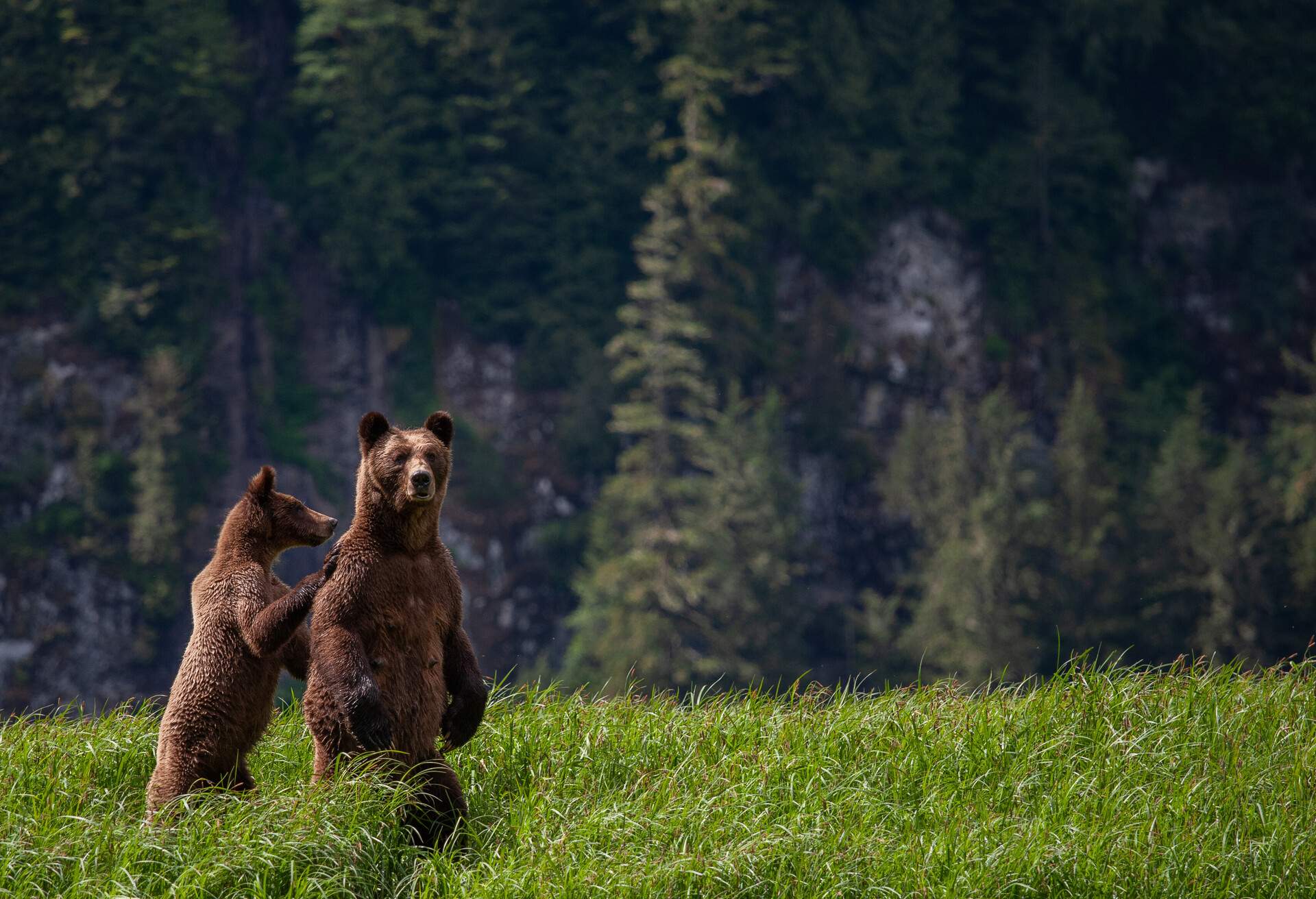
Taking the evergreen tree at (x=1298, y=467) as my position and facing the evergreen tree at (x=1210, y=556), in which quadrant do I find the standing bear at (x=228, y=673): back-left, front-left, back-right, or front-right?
front-left

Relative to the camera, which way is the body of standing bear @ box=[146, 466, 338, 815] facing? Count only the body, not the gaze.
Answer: to the viewer's right

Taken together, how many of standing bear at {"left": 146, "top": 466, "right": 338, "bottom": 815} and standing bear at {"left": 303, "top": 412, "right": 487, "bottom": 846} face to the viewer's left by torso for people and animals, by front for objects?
0

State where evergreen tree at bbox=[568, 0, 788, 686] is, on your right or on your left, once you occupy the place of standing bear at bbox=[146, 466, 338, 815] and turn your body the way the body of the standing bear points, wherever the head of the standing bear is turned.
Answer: on your left

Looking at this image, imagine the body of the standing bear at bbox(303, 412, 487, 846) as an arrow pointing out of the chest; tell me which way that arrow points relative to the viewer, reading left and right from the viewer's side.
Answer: facing the viewer and to the right of the viewer

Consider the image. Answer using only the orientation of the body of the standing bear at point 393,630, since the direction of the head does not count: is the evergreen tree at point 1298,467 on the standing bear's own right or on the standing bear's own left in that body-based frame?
on the standing bear's own left

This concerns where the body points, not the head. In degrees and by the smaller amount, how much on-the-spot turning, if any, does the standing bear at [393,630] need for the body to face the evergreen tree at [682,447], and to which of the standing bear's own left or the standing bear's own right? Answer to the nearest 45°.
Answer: approximately 135° to the standing bear's own left
